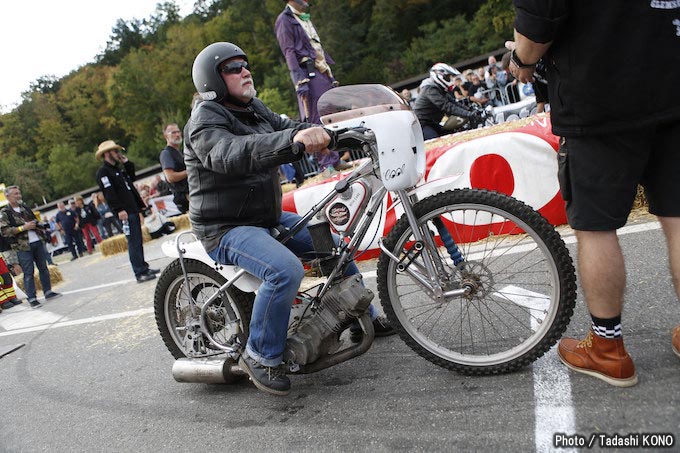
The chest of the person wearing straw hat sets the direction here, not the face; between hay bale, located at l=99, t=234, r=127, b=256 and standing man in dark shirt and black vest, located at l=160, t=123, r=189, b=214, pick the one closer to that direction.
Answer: the standing man in dark shirt and black vest

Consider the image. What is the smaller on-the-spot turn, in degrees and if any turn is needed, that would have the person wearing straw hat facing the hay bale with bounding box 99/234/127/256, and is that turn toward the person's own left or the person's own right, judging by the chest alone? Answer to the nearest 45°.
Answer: approximately 135° to the person's own left

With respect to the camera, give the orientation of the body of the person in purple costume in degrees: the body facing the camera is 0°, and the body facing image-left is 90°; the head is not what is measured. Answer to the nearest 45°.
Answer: approximately 315°

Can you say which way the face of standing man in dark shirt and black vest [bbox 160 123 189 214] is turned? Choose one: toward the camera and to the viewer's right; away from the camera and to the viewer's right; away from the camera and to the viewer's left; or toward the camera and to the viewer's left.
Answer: toward the camera and to the viewer's right
